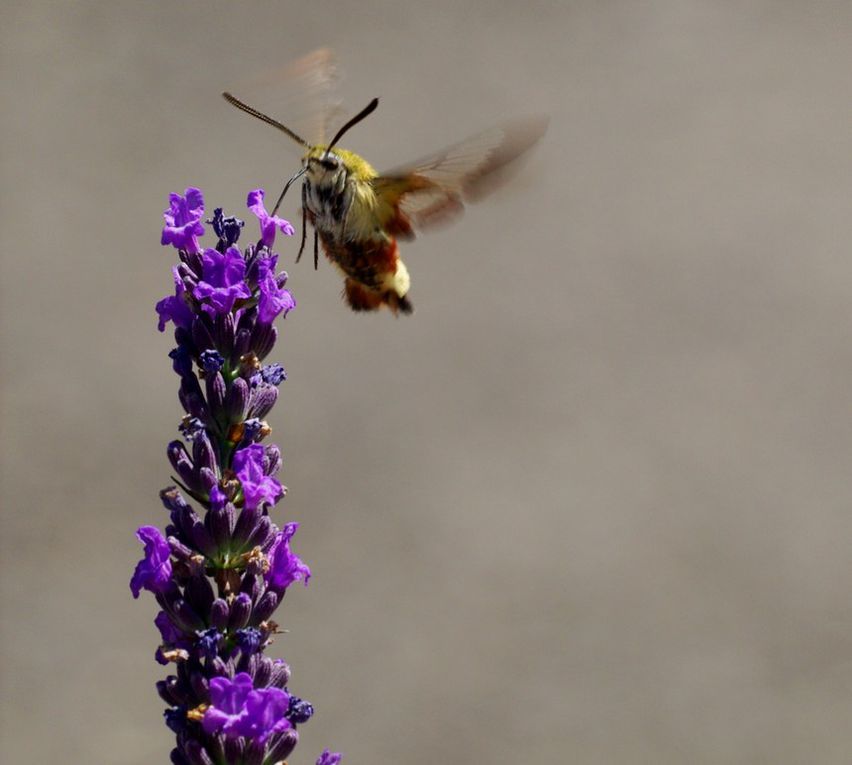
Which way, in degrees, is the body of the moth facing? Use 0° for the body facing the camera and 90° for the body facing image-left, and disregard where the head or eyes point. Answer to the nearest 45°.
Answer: approximately 45°
